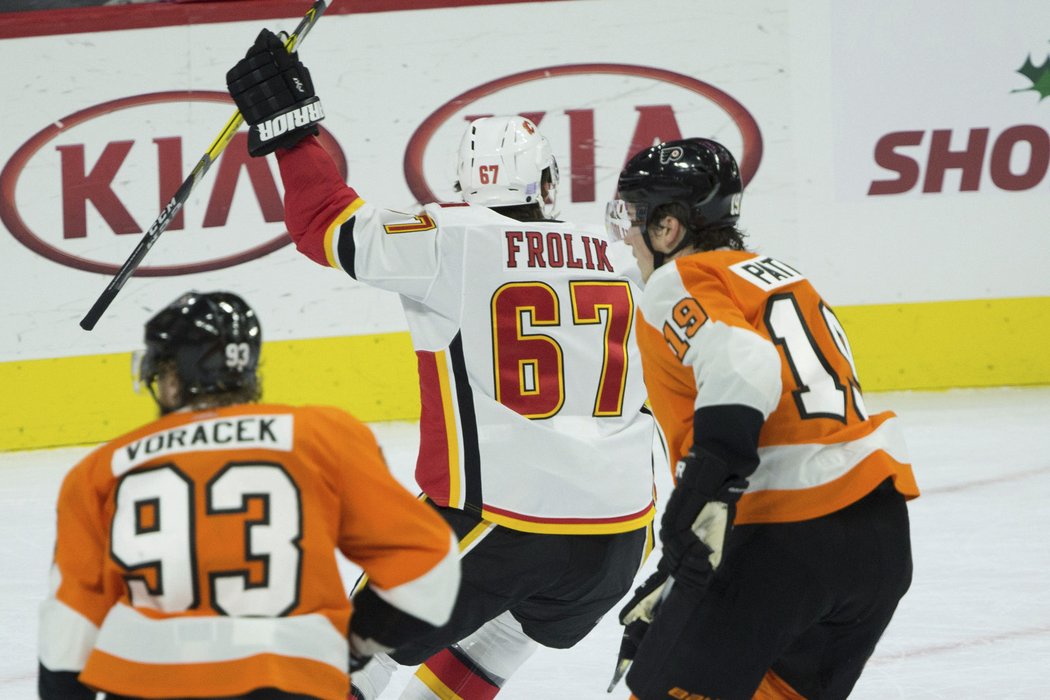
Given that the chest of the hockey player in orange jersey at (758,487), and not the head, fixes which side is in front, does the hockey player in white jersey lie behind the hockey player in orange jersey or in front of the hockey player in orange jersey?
in front

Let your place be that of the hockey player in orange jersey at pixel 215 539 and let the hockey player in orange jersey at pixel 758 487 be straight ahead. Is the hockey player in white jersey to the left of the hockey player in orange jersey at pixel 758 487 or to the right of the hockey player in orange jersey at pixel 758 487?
left

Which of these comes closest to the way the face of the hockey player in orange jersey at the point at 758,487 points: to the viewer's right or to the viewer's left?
to the viewer's left

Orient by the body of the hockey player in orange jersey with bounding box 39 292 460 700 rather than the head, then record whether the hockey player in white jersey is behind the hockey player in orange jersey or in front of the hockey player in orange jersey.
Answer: in front

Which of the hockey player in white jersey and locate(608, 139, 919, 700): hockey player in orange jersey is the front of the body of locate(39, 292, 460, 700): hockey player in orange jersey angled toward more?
the hockey player in white jersey

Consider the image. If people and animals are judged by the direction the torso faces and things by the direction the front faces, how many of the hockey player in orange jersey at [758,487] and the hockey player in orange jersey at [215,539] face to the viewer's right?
0

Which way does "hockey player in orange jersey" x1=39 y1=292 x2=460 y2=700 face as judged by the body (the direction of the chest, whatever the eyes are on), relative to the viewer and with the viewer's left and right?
facing away from the viewer

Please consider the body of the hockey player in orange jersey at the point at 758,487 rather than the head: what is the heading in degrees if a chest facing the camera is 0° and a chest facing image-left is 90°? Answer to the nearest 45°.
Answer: approximately 135°

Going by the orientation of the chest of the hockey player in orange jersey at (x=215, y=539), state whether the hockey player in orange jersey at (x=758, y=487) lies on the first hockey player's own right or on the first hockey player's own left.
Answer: on the first hockey player's own right

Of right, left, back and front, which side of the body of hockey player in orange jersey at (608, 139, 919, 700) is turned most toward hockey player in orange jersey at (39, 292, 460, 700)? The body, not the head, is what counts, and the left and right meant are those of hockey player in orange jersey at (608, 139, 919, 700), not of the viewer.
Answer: left
